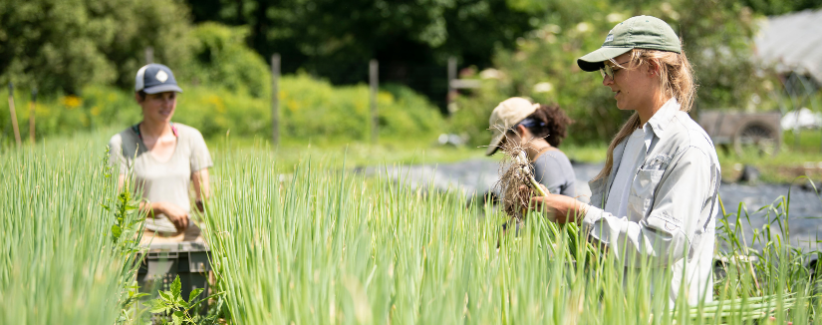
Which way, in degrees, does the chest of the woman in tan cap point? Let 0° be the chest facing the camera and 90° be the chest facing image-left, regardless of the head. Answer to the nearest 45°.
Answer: approximately 90°

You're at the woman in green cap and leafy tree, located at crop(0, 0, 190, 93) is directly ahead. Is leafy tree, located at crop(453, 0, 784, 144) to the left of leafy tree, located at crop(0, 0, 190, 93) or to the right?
right

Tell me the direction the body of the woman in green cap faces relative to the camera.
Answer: to the viewer's left

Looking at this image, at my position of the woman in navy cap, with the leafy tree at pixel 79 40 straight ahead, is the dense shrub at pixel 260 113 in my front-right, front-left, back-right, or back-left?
front-right

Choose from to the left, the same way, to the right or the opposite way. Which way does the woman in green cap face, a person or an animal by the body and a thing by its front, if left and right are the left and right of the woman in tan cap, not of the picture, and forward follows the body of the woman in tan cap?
the same way

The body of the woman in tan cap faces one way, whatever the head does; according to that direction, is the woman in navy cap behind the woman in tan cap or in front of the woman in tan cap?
in front

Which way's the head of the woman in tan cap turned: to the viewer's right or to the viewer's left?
to the viewer's left

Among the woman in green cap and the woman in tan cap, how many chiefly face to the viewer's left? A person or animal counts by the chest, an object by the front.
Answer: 2

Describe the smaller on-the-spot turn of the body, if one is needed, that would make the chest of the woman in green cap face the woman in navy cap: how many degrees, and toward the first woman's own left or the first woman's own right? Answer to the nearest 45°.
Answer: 0° — they already face them

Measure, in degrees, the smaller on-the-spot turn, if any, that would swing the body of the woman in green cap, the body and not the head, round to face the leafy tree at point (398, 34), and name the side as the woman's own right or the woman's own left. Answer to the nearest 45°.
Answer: approximately 90° to the woman's own right

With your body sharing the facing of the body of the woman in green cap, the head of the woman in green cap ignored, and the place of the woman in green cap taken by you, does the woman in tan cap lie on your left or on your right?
on your right

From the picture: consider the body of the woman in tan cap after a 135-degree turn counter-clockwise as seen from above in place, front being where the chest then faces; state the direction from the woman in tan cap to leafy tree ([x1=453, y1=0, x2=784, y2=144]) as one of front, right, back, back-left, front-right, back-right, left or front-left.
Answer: back-left

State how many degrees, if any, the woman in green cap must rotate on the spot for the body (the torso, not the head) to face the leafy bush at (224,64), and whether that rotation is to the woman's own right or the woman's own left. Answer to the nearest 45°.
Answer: approximately 45° to the woman's own right

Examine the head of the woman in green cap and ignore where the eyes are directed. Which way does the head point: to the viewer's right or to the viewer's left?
to the viewer's left

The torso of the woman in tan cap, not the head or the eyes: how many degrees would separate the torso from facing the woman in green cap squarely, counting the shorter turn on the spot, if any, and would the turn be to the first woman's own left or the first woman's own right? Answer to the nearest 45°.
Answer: approximately 90° to the first woman's own left

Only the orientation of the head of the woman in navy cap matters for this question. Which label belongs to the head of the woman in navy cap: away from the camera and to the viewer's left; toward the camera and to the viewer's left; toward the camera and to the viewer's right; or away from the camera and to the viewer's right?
toward the camera and to the viewer's right
